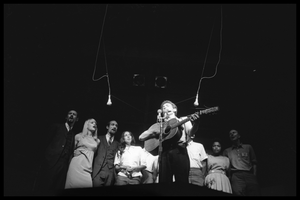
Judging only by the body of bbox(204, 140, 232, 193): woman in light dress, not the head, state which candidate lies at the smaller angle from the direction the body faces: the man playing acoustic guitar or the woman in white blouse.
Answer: the man playing acoustic guitar

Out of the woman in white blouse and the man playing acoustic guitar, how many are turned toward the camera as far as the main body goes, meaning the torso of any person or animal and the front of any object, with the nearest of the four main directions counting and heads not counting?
2

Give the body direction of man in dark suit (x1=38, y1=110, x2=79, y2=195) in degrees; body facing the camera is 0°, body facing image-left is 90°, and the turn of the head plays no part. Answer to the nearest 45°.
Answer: approximately 315°

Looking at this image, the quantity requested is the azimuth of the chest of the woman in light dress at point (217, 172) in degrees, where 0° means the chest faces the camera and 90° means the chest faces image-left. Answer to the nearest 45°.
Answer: approximately 0°

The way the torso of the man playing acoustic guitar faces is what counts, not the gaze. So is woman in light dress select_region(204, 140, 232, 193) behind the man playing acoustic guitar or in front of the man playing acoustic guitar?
behind
